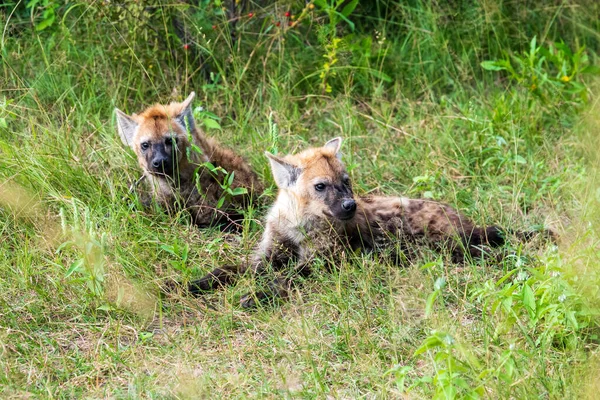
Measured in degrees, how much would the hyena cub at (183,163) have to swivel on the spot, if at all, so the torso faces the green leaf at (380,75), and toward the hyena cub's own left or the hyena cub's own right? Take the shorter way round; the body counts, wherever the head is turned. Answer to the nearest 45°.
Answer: approximately 180°

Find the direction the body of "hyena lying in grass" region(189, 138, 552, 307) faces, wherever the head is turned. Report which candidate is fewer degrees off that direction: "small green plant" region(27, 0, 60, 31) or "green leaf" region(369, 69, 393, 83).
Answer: the small green plant

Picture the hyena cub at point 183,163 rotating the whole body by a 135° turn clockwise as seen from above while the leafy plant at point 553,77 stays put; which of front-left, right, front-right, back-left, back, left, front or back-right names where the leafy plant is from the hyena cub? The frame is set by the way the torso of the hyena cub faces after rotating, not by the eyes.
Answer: right

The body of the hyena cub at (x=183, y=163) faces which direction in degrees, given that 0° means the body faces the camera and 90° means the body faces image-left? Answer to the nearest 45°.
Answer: approximately 45°

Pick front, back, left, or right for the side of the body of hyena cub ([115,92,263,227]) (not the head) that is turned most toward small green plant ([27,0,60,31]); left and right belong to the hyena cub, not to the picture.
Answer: right

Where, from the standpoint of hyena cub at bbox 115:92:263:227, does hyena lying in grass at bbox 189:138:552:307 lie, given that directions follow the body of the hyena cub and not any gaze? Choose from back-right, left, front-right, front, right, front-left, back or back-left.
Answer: left

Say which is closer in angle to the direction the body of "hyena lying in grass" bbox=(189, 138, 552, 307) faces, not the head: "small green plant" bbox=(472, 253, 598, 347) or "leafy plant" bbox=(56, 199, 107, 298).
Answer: the leafy plant

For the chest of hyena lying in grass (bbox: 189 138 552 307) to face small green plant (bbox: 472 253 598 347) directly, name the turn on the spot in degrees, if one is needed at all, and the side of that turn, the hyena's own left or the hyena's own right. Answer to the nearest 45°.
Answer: approximately 90° to the hyena's own left

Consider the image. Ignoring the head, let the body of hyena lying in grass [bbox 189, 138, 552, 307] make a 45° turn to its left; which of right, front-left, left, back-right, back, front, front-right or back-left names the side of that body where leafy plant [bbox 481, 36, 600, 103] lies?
back-left

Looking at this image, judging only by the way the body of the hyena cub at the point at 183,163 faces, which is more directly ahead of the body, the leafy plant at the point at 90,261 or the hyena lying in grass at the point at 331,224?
the leafy plant

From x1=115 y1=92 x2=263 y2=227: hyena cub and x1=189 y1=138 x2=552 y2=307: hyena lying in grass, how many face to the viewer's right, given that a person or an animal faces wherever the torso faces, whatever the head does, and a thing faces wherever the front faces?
0

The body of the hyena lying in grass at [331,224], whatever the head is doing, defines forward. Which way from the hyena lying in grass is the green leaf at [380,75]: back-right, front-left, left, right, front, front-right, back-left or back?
back-right

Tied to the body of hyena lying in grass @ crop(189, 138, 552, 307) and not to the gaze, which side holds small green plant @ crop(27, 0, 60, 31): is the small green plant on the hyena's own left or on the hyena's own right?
on the hyena's own right

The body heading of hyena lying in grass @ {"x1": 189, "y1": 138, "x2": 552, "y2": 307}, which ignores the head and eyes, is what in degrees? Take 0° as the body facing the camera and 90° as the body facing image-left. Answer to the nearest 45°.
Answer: approximately 45°
